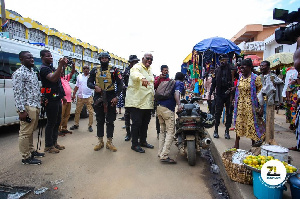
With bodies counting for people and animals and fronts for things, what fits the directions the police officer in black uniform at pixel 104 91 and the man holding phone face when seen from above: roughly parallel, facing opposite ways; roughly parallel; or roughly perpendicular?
roughly perpendicular

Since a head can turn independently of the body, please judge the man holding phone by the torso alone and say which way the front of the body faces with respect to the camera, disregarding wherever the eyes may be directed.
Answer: to the viewer's right

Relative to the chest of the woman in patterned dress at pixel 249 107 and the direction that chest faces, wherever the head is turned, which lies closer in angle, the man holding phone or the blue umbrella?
the man holding phone

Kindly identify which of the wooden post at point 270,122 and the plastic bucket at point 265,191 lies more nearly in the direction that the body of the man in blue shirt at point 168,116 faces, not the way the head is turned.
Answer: the wooden post

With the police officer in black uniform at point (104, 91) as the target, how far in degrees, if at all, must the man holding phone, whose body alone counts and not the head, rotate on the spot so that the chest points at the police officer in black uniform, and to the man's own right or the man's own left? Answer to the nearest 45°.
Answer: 0° — they already face them

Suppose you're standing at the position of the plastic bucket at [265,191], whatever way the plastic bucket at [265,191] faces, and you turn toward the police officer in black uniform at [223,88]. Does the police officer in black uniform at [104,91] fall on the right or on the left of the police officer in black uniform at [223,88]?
left

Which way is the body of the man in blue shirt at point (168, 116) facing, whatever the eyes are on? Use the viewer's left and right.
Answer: facing away from the viewer and to the right of the viewer

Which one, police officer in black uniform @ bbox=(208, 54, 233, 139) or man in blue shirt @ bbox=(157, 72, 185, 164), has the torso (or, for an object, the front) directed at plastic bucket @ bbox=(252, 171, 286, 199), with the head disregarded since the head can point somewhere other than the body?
the police officer in black uniform

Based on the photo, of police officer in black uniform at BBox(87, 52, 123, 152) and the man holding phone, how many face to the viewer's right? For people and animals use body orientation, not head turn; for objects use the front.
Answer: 1

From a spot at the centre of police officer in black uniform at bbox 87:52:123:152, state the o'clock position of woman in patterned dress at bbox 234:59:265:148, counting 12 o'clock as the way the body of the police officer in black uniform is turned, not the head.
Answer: The woman in patterned dress is roughly at 10 o'clock from the police officer in black uniform.

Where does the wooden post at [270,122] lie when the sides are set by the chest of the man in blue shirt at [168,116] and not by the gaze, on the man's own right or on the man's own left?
on the man's own right
